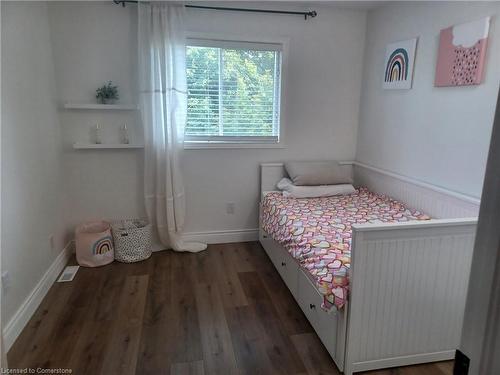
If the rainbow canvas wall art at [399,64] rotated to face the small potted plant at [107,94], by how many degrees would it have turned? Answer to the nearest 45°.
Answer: approximately 45° to its right

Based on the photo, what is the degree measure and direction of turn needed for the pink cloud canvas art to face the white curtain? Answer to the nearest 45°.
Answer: approximately 45° to its right

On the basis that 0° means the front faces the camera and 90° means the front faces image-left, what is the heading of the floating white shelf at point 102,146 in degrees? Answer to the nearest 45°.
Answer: approximately 0°

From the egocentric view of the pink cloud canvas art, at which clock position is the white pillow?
The white pillow is roughly at 2 o'clock from the pink cloud canvas art.

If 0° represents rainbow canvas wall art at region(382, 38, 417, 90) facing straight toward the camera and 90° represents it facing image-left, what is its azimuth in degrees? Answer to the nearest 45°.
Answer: approximately 45°

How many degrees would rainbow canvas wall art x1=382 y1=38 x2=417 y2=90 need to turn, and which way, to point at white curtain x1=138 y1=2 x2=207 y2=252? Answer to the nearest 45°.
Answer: approximately 45° to its right

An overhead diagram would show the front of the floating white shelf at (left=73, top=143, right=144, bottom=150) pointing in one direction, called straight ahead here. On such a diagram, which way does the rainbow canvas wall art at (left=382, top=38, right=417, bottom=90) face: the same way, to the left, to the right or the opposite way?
to the right

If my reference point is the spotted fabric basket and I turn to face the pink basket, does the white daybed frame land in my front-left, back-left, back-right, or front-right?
back-left

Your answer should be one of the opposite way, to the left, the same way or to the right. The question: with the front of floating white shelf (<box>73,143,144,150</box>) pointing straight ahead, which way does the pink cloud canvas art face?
to the right

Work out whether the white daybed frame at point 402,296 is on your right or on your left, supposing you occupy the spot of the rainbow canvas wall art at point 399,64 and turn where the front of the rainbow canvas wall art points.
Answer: on your left
